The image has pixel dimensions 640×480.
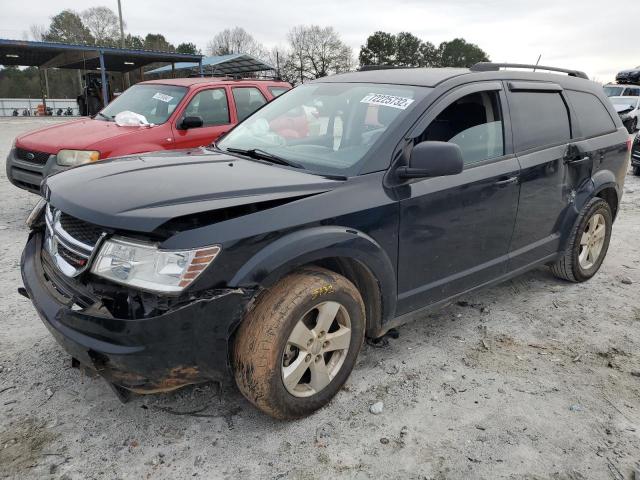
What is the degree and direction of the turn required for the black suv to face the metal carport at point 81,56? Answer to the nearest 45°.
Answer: approximately 90° to its right

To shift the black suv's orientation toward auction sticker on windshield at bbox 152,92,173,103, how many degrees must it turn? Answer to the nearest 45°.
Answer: approximately 90° to its right

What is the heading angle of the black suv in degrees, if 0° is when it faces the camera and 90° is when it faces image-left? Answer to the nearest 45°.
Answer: approximately 45°

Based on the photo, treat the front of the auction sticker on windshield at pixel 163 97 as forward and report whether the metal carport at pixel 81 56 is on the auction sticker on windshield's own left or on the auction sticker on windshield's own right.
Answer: on the auction sticker on windshield's own right

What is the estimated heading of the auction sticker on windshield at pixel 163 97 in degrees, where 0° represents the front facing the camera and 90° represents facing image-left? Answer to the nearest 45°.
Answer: approximately 45°
